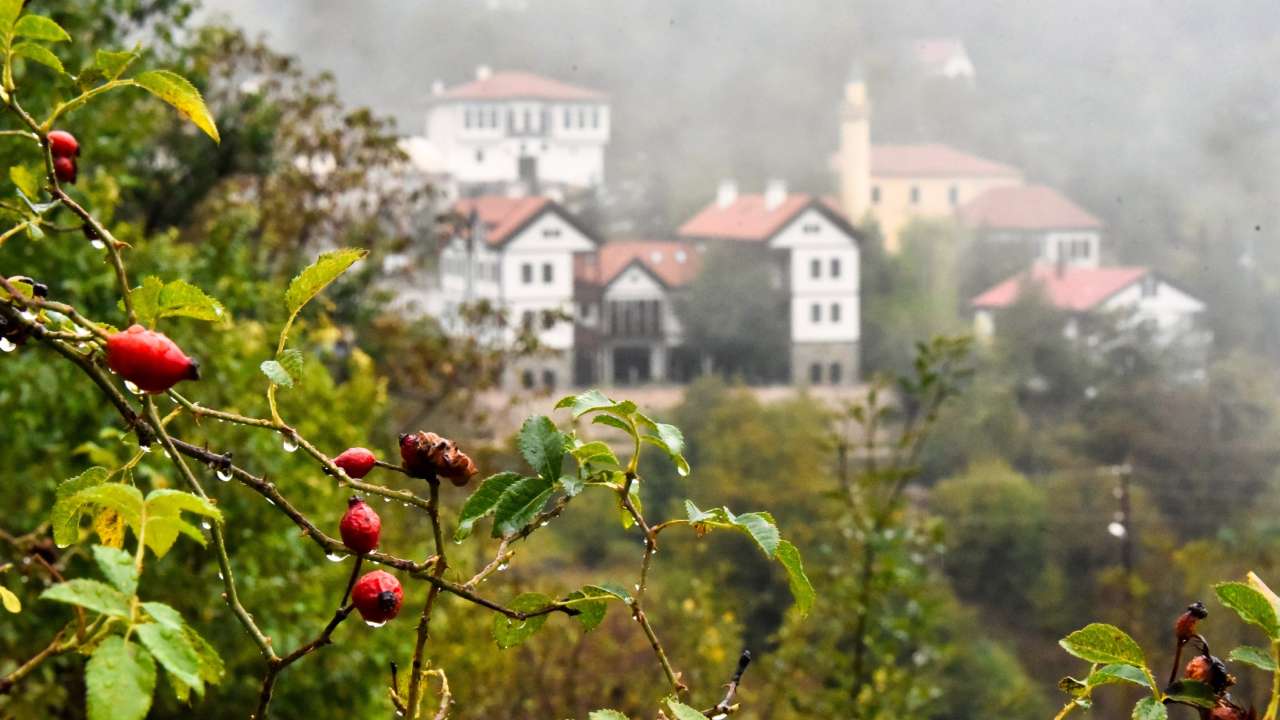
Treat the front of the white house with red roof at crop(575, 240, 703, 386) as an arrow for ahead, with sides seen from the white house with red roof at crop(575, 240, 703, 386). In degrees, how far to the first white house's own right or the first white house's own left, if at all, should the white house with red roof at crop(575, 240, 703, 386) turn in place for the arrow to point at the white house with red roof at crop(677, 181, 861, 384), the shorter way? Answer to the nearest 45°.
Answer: approximately 90° to the first white house's own left

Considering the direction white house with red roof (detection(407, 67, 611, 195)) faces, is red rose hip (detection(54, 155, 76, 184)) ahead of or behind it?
ahead

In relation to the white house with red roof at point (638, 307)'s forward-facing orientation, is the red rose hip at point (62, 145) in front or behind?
in front

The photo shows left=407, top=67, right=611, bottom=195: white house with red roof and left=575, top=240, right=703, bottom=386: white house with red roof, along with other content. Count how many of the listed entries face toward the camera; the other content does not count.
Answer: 2

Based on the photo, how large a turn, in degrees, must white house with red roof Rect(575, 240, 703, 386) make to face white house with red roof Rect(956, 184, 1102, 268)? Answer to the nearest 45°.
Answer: approximately 90° to its left

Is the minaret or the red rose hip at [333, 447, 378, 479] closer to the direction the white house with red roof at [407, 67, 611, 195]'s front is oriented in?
the red rose hip

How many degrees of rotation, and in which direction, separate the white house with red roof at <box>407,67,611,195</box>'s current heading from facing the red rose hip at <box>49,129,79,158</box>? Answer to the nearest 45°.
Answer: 0° — it already faces it

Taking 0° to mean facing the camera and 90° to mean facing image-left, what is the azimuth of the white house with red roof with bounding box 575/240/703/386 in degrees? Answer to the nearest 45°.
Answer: approximately 0°

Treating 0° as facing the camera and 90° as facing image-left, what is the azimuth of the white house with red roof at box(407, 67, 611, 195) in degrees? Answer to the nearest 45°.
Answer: approximately 0°

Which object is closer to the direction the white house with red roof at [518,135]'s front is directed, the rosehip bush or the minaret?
the rosehip bush

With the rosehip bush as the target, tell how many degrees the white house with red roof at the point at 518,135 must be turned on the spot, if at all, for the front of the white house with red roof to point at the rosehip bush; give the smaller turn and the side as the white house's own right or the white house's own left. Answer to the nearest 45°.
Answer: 0° — it already faces it

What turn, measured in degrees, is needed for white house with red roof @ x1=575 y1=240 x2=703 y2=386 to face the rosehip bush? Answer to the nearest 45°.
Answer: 0° — it already faces it
